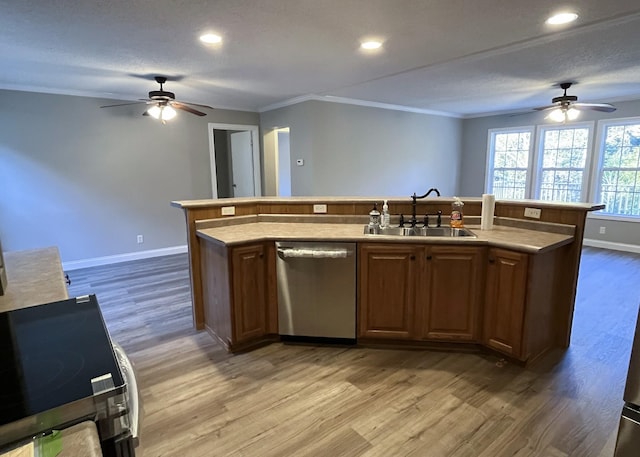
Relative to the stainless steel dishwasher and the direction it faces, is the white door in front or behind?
behind

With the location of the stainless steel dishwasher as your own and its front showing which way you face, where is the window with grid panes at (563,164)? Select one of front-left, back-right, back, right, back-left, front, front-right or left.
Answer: back-left

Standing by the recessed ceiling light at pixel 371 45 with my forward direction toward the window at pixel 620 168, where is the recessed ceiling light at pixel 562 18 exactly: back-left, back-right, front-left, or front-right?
front-right

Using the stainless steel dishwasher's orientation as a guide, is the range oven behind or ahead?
ahead

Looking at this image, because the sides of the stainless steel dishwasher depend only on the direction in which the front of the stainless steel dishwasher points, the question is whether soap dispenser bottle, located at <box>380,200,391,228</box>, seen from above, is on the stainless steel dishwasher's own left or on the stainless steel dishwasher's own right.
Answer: on the stainless steel dishwasher's own left

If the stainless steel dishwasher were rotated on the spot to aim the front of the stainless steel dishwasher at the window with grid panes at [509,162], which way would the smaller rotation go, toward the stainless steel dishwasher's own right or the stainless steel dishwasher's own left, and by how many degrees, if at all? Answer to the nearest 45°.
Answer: approximately 135° to the stainless steel dishwasher's own left

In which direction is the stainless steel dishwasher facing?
toward the camera

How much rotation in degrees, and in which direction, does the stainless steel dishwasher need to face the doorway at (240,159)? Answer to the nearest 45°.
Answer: approximately 180°

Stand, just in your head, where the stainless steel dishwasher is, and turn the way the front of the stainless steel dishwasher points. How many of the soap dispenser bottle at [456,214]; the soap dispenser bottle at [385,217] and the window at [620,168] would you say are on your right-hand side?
0

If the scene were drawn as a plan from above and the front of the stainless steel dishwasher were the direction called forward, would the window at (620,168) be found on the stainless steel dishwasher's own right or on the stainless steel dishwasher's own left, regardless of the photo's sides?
on the stainless steel dishwasher's own left

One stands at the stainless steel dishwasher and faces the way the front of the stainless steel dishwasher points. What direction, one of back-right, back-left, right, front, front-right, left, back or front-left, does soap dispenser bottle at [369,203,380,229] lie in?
back-left
